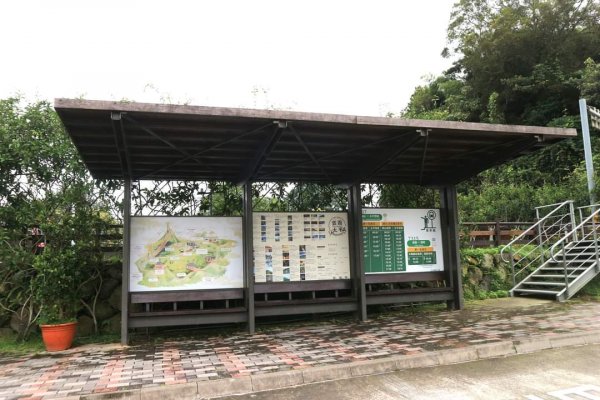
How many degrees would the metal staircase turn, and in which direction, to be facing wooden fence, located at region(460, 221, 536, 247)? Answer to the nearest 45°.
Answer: approximately 90° to its right

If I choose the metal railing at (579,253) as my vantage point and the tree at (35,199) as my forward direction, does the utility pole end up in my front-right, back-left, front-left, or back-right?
back-right

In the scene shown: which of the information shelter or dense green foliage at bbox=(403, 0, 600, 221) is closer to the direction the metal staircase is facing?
the information shelter

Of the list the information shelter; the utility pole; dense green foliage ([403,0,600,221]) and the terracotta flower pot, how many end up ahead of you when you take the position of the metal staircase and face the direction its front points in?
2

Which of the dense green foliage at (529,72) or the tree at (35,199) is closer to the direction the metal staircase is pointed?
the tree

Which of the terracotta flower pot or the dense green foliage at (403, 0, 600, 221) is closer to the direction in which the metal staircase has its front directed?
the terracotta flower pot

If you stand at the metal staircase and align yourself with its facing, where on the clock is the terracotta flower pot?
The terracotta flower pot is roughly at 12 o'clock from the metal staircase.

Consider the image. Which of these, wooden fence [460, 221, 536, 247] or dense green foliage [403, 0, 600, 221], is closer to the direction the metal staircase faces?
the wooden fence

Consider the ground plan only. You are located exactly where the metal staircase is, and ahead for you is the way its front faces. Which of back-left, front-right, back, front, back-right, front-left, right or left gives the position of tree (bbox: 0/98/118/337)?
front

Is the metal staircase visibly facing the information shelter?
yes

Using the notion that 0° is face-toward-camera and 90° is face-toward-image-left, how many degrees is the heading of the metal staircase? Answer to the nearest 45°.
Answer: approximately 45°

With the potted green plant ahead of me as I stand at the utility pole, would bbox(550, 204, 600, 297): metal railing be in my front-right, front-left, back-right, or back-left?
front-left

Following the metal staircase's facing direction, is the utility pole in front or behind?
behind

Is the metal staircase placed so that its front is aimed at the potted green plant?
yes

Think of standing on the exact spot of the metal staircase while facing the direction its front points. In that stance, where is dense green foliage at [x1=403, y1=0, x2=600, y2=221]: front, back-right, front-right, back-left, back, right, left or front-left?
back-right

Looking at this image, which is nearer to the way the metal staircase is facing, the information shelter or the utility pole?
the information shelter

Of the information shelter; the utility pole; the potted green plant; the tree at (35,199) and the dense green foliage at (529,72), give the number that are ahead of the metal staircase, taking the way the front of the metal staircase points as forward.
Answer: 3
